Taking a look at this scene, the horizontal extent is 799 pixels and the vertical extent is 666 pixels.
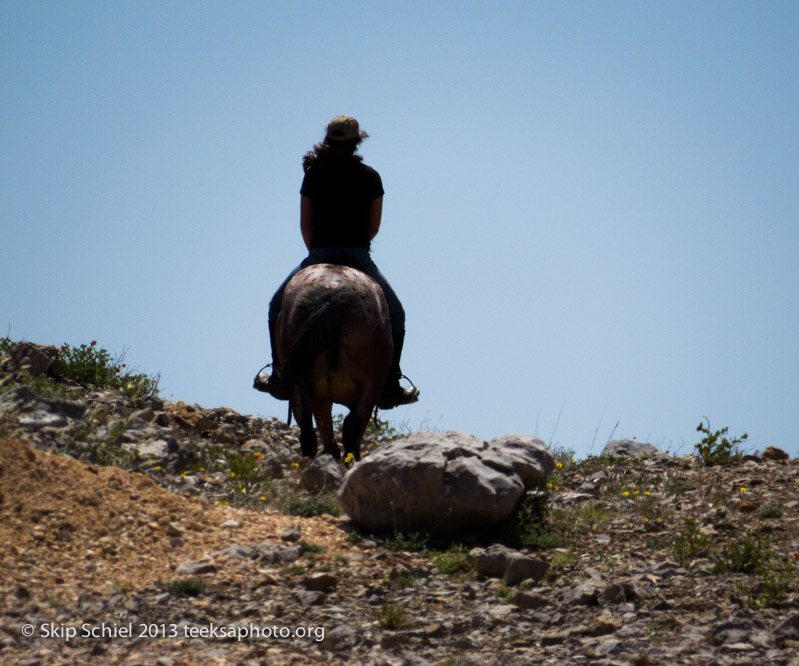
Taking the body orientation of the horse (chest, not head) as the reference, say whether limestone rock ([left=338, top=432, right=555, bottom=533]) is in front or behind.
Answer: behind

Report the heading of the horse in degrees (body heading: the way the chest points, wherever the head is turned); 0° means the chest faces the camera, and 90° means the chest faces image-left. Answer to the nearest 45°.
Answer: approximately 180°

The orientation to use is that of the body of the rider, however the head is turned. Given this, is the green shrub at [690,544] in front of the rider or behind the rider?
behind

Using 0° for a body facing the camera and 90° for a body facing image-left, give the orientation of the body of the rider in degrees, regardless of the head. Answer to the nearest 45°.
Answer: approximately 180°

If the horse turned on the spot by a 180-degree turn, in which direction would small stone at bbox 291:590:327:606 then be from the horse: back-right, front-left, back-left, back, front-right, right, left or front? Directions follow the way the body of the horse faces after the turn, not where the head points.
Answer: front

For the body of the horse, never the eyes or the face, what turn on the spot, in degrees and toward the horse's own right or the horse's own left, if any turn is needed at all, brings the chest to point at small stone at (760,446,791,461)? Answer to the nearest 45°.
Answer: approximately 90° to the horse's own right

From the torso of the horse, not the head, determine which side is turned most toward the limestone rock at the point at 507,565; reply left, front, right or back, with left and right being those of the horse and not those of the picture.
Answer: back

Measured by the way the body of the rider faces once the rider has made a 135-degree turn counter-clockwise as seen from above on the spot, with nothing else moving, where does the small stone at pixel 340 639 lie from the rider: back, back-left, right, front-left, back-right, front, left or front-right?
front-left

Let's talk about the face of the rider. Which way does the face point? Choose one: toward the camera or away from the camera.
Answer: away from the camera

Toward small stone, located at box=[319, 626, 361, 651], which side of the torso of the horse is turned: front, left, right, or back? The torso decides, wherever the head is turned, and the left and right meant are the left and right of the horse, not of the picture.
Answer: back
